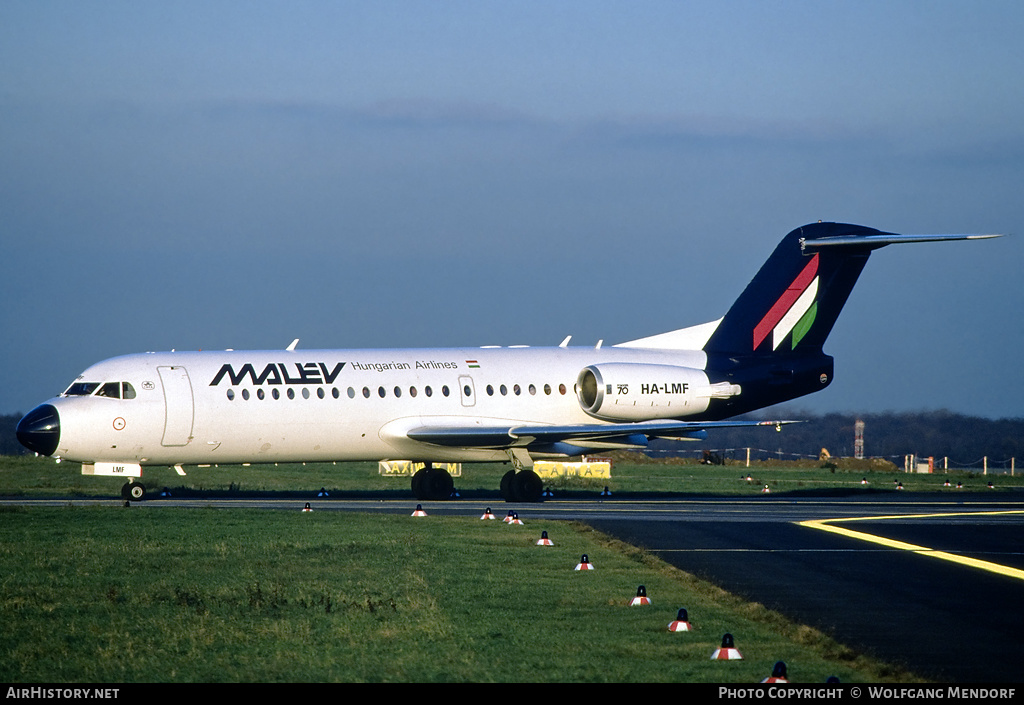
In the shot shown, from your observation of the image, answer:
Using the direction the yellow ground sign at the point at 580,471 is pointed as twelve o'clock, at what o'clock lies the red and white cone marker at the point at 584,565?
The red and white cone marker is roughly at 12 o'clock from the yellow ground sign.

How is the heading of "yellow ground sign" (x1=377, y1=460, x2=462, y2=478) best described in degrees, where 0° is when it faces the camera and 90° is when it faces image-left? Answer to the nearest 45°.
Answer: approximately 0°

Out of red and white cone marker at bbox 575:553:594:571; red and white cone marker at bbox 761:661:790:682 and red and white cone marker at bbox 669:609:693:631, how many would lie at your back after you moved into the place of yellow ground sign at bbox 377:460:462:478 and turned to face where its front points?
0

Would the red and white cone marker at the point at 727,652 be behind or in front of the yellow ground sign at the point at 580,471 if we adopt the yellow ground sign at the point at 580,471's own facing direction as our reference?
in front

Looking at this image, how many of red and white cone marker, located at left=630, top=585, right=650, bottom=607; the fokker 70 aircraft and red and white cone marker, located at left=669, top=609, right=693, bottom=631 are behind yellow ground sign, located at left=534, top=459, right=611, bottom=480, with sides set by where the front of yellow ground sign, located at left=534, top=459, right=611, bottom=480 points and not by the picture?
0

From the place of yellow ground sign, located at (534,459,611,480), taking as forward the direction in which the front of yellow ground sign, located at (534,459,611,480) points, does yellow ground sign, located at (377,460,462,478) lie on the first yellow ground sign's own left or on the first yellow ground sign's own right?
on the first yellow ground sign's own right

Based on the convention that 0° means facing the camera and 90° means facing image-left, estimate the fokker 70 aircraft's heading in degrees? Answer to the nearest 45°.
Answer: approximately 45°

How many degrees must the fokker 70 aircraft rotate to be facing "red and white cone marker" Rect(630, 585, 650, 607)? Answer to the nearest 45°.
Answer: approximately 45° to its left

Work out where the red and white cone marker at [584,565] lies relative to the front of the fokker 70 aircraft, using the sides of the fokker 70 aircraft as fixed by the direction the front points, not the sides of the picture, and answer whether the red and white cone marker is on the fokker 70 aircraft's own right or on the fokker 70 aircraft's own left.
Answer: on the fokker 70 aircraft's own left

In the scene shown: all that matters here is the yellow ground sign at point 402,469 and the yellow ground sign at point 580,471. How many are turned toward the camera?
2

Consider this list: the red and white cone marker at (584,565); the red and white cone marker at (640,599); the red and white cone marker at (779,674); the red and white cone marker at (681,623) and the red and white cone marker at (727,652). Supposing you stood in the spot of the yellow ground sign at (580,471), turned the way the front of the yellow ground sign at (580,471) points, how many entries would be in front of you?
5

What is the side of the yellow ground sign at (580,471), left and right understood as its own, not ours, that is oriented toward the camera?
front

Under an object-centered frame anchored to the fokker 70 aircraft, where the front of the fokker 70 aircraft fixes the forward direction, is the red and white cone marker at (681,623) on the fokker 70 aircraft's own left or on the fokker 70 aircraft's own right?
on the fokker 70 aircraft's own left

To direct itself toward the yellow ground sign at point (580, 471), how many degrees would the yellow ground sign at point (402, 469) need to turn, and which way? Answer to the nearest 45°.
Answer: approximately 90° to its left

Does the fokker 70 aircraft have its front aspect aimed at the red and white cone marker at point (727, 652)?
no
